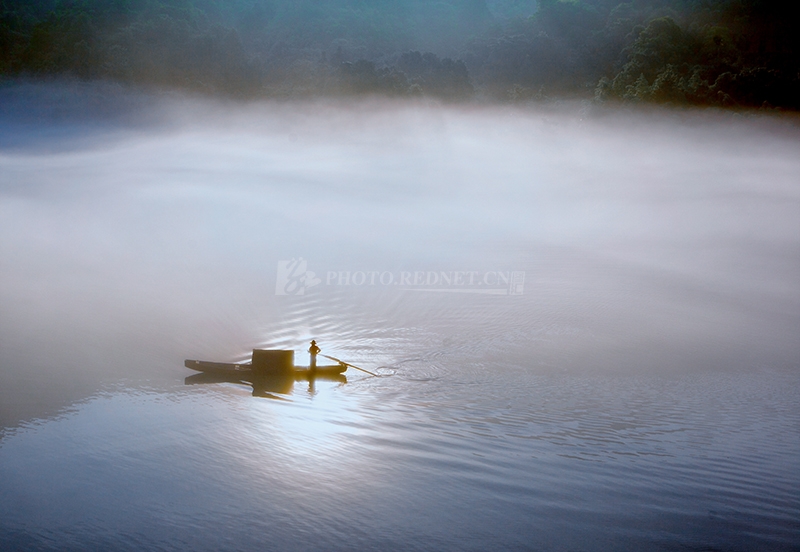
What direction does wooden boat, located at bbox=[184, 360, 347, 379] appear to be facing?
to the viewer's left
